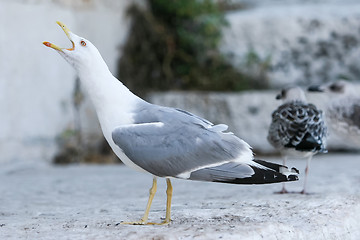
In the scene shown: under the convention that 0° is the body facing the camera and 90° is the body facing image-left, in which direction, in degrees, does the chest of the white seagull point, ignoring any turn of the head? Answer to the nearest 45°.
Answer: approximately 90°

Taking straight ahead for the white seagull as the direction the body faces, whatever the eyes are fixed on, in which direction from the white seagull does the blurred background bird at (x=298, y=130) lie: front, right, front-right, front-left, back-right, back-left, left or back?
back-right

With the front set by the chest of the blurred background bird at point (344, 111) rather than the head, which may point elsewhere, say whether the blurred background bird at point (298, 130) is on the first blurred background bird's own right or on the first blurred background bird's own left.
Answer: on the first blurred background bird's own left

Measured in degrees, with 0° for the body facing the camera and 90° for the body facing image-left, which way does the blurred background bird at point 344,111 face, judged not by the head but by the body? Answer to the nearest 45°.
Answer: approximately 90°

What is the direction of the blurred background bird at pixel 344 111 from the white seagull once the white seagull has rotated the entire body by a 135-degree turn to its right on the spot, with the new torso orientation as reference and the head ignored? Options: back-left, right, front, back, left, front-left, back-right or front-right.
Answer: front
